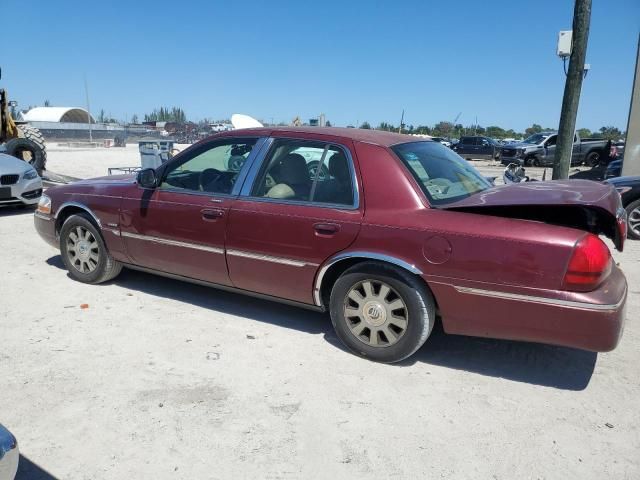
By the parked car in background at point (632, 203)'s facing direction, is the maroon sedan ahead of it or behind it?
ahead

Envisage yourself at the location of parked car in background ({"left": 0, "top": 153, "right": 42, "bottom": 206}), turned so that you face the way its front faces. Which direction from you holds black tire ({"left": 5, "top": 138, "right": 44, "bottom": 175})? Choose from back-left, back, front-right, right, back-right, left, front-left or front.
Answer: back-left

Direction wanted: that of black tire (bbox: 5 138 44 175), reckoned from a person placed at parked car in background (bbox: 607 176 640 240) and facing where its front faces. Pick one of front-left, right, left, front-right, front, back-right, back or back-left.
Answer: front-right

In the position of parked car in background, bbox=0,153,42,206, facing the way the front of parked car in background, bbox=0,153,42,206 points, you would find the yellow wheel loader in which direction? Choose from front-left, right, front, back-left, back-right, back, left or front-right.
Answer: back-left

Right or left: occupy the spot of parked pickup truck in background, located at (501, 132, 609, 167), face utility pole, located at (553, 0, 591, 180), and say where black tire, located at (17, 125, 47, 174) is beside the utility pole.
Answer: right

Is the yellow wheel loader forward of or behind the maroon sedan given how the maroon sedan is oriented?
forward

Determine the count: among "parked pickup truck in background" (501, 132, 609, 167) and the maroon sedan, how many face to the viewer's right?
0

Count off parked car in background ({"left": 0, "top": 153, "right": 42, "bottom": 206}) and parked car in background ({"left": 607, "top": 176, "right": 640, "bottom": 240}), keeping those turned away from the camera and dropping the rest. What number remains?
0

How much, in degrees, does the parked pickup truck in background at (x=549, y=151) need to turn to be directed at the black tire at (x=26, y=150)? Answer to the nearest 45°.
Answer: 0° — it already faces it

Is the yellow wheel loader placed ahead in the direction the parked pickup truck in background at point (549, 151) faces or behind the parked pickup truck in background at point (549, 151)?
ahead

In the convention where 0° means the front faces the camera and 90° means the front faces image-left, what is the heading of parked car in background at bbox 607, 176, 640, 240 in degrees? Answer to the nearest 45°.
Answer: approximately 45°

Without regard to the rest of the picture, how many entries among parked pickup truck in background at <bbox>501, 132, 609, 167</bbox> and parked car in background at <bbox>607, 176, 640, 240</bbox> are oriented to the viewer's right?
0

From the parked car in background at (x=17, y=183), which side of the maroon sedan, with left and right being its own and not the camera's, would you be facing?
front

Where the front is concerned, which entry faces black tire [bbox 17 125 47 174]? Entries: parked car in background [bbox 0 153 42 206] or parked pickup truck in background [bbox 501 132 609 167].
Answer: parked pickup truck in background [bbox 501 132 609 167]

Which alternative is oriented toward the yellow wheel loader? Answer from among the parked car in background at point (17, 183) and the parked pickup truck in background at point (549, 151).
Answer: the parked pickup truck in background at point (549, 151)
